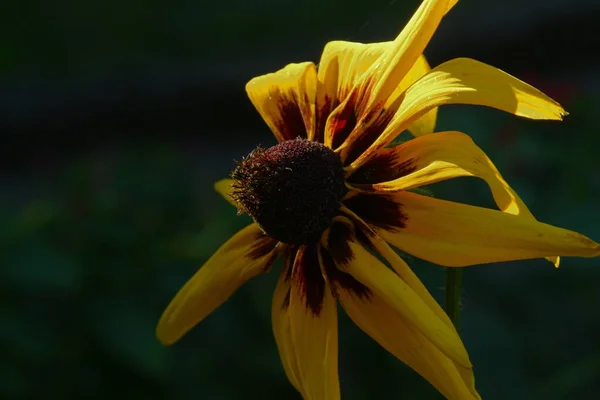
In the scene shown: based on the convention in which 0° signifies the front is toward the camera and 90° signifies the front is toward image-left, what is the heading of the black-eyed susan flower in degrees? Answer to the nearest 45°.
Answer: approximately 45°
